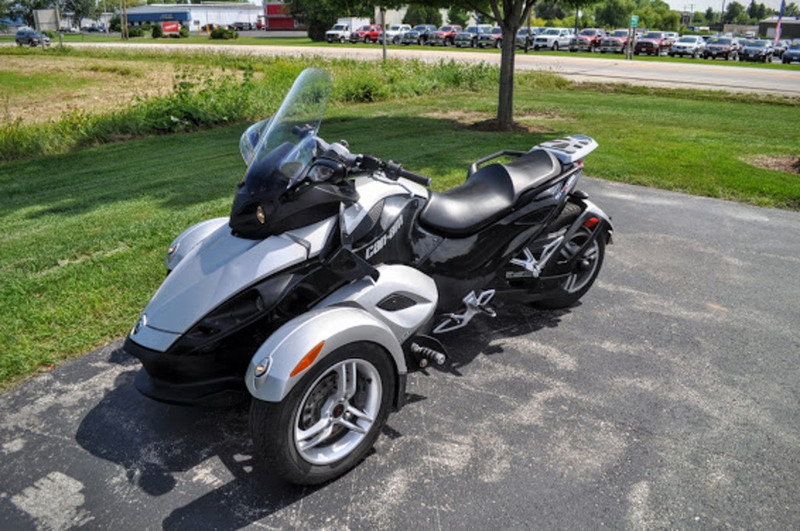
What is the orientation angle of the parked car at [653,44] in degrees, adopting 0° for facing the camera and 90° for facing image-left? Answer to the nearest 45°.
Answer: approximately 45°

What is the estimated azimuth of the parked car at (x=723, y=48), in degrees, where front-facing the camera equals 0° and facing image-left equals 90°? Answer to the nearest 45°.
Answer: approximately 45°

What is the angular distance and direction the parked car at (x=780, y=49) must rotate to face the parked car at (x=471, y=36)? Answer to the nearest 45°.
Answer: approximately 45° to its right

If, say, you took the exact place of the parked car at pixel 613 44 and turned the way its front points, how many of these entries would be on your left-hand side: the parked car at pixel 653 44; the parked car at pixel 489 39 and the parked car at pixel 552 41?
1

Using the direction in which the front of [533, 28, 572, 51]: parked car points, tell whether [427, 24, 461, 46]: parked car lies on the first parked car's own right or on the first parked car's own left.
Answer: on the first parked car's own right

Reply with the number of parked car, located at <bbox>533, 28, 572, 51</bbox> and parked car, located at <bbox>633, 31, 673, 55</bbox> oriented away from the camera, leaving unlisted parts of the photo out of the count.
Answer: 0

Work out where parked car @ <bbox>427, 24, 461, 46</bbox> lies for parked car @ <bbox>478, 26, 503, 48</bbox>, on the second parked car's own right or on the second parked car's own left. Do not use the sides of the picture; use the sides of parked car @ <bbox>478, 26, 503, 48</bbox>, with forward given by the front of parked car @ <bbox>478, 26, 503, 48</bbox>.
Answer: on the second parked car's own right

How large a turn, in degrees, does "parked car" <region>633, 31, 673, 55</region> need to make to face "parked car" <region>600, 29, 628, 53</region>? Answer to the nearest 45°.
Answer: approximately 90° to its right

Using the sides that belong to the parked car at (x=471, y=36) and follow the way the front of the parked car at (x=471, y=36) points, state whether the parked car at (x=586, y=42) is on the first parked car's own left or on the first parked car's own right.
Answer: on the first parked car's own left

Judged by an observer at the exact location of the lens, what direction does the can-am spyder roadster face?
facing the viewer and to the left of the viewer

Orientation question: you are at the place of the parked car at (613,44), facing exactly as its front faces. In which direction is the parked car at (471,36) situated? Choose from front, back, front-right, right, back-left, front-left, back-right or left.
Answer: front-right

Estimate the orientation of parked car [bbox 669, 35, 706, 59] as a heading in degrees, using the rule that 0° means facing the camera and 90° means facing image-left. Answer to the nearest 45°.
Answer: approximately 45°

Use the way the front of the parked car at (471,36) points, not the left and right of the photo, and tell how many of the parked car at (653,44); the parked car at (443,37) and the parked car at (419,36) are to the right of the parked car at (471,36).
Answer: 2

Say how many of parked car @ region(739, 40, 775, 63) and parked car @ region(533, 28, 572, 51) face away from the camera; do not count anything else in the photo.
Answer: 0

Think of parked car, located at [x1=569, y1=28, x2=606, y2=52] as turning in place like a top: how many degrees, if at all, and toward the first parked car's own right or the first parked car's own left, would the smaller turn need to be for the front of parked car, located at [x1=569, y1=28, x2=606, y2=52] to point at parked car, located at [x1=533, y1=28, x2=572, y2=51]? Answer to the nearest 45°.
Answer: approximately 45° to the first parked car's own right
